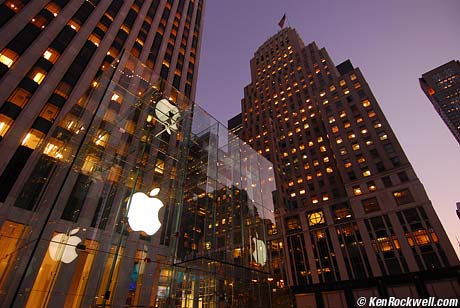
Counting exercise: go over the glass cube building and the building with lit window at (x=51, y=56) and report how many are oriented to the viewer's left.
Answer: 0

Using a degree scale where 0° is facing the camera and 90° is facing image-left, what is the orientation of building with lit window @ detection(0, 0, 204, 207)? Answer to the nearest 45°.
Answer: approximately 315°
